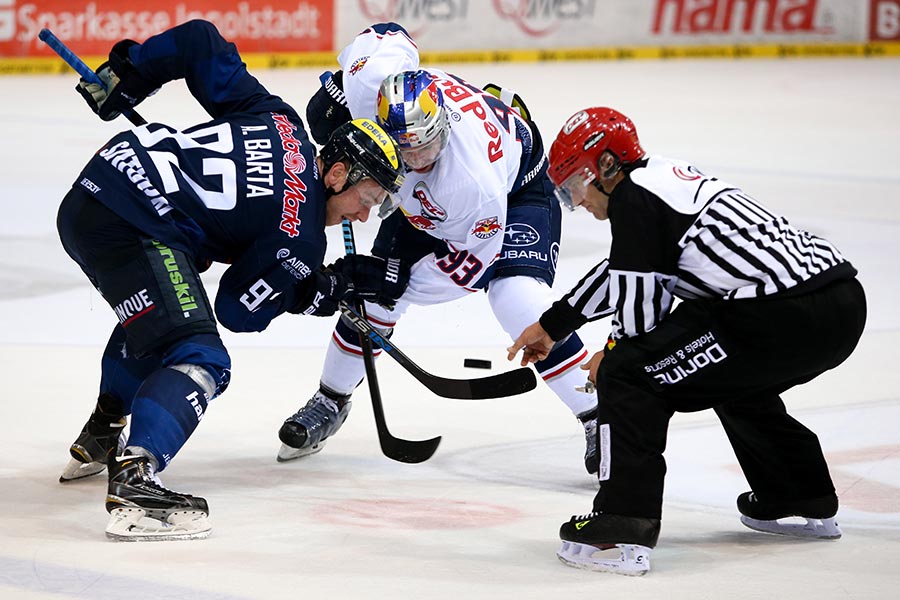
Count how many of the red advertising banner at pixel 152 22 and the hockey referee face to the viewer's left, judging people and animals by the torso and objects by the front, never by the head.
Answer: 1

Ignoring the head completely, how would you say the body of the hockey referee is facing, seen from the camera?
to the viewer's left

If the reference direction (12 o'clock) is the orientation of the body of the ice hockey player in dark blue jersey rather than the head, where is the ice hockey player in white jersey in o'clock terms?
The ice hockey player in white jersey is roughly at 11 o'clock from the ice hockey player in dark blue jersey.

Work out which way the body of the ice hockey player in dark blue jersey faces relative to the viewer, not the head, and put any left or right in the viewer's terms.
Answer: facing to the right of the viewer

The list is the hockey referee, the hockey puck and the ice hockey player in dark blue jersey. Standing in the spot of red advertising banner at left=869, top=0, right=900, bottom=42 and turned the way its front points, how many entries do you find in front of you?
3

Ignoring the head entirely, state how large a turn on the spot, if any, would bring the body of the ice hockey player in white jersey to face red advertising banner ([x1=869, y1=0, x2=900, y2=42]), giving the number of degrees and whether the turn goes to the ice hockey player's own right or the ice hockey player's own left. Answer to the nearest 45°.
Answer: approximately 180°

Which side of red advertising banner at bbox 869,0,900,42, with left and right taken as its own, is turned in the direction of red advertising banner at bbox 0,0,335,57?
right

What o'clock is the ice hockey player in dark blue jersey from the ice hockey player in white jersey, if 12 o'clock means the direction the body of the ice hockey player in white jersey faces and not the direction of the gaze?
The ice hockey player in dark blue jersey is roughly at 12 o'clock from the ice hockey player in white jersey.

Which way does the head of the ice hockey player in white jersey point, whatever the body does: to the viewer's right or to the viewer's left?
to the viewer's left
